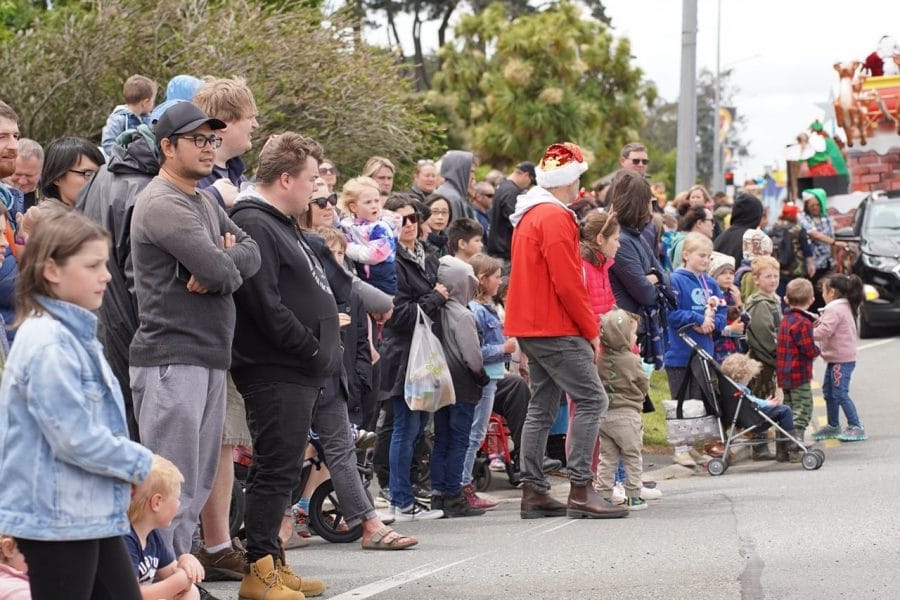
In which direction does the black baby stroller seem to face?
to the viewer's right

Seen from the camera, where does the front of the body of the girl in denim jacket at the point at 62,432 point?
to the viewer's right

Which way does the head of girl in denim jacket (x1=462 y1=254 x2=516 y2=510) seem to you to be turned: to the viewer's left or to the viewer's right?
to the viewer's right

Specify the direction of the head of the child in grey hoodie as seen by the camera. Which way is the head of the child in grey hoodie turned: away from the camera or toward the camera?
away from the camera

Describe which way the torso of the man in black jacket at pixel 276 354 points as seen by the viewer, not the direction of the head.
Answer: to the viewer's right

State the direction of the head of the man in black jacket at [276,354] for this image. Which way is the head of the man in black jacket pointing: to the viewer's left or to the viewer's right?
to the viewer's right

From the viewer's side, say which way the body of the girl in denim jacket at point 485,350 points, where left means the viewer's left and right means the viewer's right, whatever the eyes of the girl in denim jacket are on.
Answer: facing to the right of the viewer
